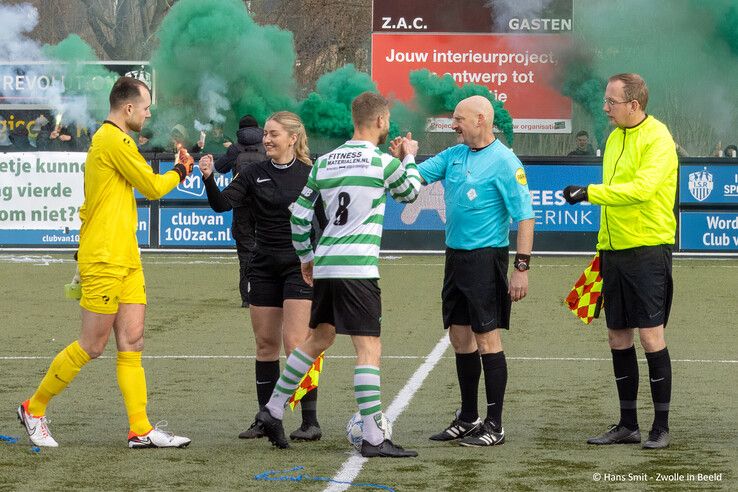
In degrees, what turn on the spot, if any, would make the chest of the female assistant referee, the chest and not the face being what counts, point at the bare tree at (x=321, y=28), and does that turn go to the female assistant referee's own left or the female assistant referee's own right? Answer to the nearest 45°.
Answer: approximately 135° to the female assistant referee's own right

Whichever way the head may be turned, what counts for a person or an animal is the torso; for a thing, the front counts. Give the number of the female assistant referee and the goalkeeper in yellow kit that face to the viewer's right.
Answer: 1

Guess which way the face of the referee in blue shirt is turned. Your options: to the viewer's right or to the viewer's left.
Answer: to the viewer's left

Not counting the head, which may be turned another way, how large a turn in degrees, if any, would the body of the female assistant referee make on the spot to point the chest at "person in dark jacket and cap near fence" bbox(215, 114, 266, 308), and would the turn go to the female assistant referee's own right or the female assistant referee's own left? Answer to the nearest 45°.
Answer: approximately 135° to the female assistant referee's own right

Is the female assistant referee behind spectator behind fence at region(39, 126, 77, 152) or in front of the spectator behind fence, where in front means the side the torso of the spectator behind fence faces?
in front

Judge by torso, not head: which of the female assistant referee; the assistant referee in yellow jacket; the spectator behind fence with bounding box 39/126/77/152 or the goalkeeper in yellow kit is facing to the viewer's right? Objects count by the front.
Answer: the goalkeeper in yellow kit

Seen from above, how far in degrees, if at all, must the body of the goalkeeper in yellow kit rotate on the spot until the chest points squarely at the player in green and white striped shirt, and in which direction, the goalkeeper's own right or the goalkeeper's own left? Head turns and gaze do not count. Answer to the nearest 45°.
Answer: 0° — they already face them

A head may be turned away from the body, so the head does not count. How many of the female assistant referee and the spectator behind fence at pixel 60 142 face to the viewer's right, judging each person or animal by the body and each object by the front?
0

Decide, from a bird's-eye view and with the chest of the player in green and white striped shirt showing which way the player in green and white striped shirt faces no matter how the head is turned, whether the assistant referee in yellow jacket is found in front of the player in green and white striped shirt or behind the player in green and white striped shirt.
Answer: in front

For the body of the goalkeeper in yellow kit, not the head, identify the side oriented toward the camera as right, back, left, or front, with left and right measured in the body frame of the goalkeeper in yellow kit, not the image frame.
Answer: right

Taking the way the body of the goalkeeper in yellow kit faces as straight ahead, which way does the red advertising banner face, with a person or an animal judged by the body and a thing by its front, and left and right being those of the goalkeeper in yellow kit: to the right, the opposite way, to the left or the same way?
to the right
